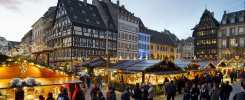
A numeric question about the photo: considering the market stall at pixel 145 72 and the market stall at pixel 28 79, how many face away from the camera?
0

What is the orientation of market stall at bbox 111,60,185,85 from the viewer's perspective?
toward the camera

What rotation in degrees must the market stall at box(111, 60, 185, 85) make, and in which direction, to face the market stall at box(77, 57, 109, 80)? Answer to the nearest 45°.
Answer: approximately 135° to its right

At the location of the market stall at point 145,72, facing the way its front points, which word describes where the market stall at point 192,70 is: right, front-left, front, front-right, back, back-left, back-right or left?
back-left

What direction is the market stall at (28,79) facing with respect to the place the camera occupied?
facing the viewer and to the right of the viewer

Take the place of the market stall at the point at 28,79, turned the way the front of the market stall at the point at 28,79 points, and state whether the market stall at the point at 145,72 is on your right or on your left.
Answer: on your left
